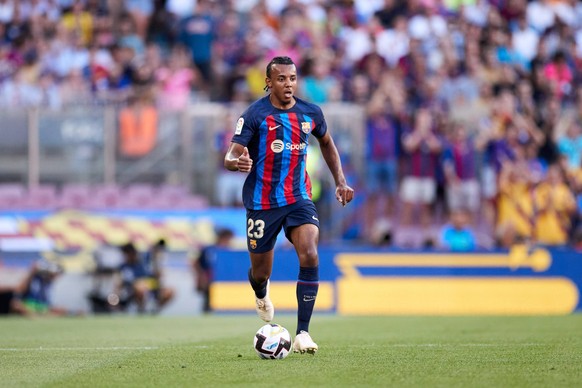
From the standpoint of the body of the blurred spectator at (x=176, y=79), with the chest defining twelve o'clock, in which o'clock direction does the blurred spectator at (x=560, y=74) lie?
the blurred spectator at (x=560, y=74) is roughly at 9 o'clock from the blurred spectator at (x=176, y=79).

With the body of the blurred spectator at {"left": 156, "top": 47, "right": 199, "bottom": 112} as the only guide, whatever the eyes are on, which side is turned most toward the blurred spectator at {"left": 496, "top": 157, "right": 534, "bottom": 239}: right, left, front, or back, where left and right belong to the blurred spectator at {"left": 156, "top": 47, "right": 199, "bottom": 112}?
left

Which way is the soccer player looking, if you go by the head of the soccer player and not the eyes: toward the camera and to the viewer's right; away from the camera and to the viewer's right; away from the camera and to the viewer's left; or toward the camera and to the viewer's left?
toward the camera and to the viewer's right

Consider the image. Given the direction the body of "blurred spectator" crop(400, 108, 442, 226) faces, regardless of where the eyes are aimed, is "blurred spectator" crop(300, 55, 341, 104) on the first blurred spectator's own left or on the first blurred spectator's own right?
on the first blurred spectator's own right

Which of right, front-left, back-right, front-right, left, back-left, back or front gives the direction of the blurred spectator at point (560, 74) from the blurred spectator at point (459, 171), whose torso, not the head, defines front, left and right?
back-left

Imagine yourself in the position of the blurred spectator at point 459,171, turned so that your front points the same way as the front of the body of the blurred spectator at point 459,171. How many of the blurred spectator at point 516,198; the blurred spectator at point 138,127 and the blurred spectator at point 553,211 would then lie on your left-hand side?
2

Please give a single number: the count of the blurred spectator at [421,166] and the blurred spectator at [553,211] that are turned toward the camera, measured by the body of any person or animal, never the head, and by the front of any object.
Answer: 2
